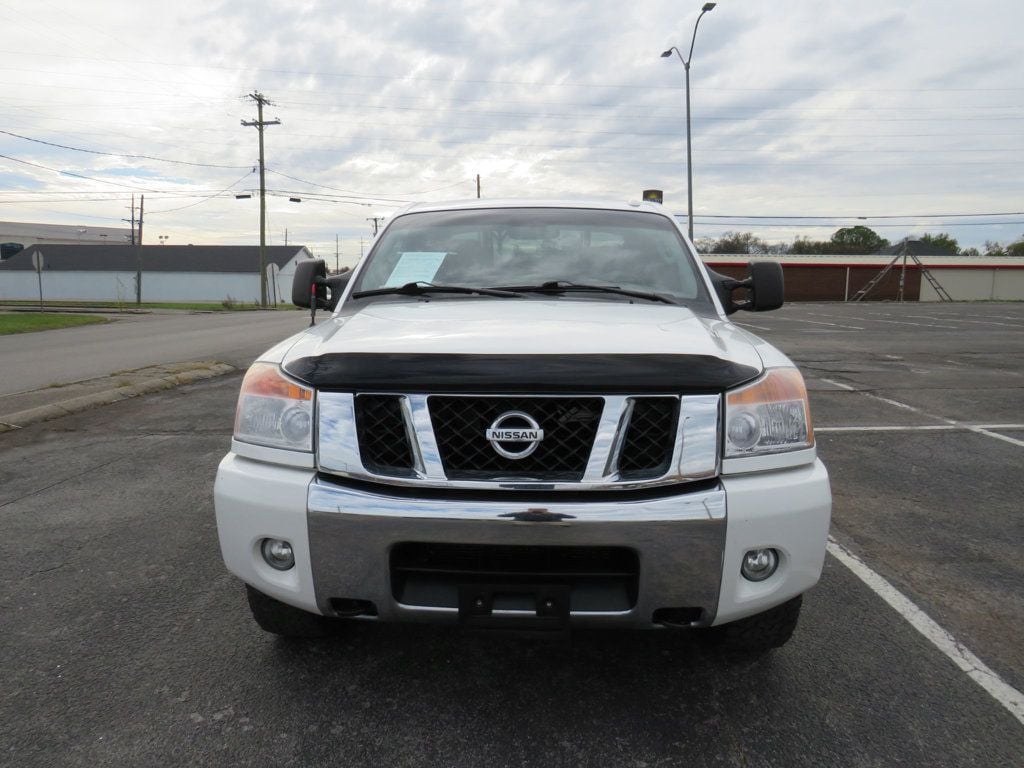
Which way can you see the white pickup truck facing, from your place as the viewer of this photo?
facing the viewer
